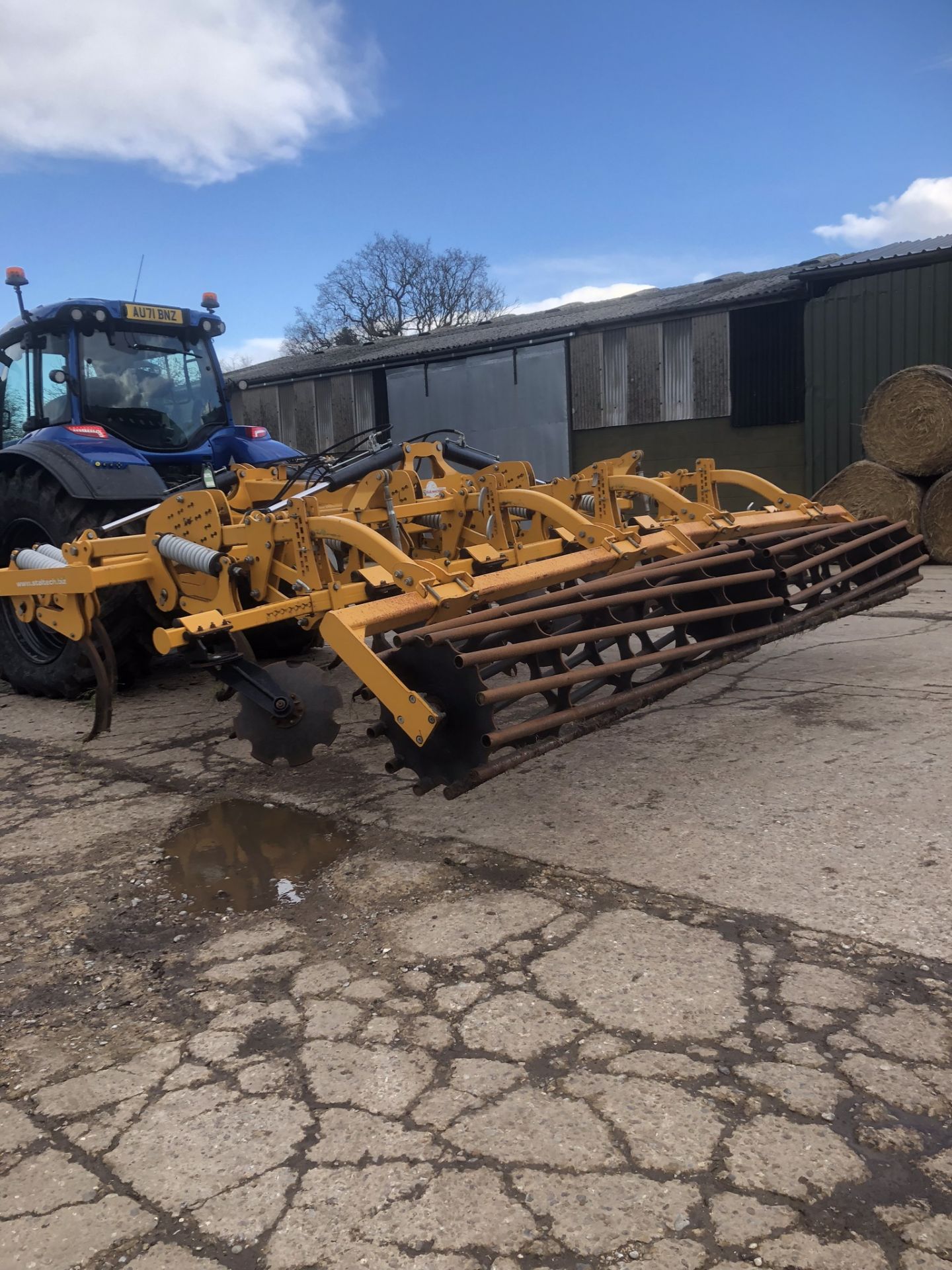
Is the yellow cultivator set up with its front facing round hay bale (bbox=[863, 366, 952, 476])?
no

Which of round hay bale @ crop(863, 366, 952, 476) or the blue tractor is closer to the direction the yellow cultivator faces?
the blue tractor

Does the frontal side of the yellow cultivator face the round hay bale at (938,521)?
no

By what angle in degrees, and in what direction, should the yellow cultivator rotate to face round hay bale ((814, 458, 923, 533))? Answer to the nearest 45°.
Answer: approximately 90° to its right

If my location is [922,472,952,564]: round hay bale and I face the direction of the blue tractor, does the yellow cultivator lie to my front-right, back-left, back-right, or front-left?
front-left

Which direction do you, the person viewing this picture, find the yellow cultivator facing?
facing away from the viewer and to the left of the viewer

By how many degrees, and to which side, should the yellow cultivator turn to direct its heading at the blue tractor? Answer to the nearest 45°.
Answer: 0° — it already faces it

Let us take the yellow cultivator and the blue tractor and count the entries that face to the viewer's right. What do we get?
0

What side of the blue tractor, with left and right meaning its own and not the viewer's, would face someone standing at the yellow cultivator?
back

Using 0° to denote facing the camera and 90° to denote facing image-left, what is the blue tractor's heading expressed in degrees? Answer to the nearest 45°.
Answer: approximately 135°

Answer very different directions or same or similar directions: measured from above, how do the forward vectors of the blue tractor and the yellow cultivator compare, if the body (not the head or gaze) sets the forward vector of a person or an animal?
same or similar directions

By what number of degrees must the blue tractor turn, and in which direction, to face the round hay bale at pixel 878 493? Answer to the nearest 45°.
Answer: approximately 135° to its right
